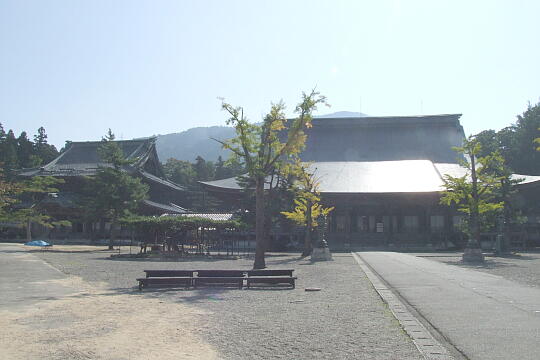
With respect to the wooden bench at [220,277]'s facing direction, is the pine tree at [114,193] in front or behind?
behind

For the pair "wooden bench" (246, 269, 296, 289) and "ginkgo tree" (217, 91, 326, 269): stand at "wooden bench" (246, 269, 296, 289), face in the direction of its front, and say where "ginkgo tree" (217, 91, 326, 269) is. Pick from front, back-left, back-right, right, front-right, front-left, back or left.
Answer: back

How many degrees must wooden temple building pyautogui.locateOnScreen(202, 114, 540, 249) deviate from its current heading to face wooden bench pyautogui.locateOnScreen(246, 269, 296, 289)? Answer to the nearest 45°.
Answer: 0° — it already faces it

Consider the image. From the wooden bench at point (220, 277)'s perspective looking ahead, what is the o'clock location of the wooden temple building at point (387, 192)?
The wooden temple building is roughly at 7 o'clock from the wooden bench.

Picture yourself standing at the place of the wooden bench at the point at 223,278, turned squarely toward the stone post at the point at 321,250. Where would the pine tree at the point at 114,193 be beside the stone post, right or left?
left

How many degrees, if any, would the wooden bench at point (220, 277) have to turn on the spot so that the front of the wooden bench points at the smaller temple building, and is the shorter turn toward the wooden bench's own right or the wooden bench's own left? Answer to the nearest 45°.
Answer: approximately 180°

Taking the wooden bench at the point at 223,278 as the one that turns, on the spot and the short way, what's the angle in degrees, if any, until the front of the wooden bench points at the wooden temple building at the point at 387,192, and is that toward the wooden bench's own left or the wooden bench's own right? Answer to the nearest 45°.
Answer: approximately 135° to the wooden bench's own left

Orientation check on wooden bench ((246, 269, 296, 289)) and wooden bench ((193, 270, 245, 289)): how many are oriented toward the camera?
2

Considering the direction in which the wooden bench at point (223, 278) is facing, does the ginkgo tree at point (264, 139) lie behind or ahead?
behind

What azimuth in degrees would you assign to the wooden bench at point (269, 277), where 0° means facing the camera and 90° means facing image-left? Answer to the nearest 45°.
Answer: approximately 0°

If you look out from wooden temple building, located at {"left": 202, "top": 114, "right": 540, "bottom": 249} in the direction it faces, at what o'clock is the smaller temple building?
The smaller temple building is roughly at 3 o'clock from the wooden temple building.

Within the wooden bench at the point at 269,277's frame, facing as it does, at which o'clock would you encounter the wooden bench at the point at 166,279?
the wooden bench at the point at 166,279 is roughly at 3 o'clock from the wooden bench at the point at 269,277.

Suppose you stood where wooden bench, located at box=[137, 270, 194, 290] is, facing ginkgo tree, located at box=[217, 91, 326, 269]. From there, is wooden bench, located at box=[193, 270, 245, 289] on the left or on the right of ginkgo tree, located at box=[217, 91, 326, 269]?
right

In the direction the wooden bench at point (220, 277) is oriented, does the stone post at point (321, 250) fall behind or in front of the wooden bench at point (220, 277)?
behind
